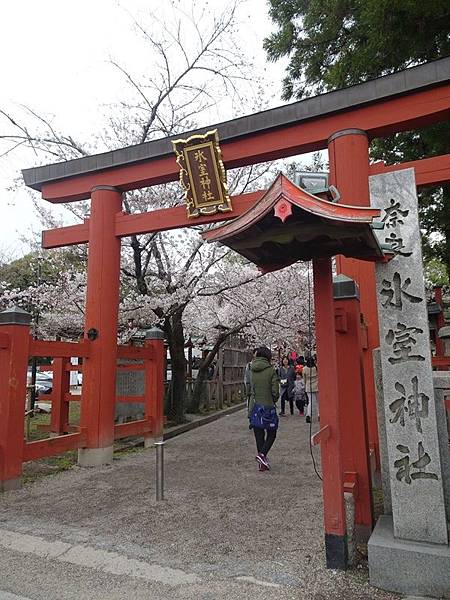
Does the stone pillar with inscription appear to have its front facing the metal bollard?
no

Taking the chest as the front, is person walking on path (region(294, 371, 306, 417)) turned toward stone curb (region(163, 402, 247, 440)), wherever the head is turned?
no

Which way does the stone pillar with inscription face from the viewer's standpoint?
toward the camera

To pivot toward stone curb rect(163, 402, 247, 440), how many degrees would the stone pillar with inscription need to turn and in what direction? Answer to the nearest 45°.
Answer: approximately 135° to its right

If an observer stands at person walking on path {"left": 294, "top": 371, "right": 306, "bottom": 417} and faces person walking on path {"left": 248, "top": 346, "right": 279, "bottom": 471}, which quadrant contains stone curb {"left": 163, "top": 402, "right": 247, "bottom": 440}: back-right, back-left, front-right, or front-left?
front-right

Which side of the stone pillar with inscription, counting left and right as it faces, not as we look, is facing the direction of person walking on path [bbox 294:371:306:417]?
back
